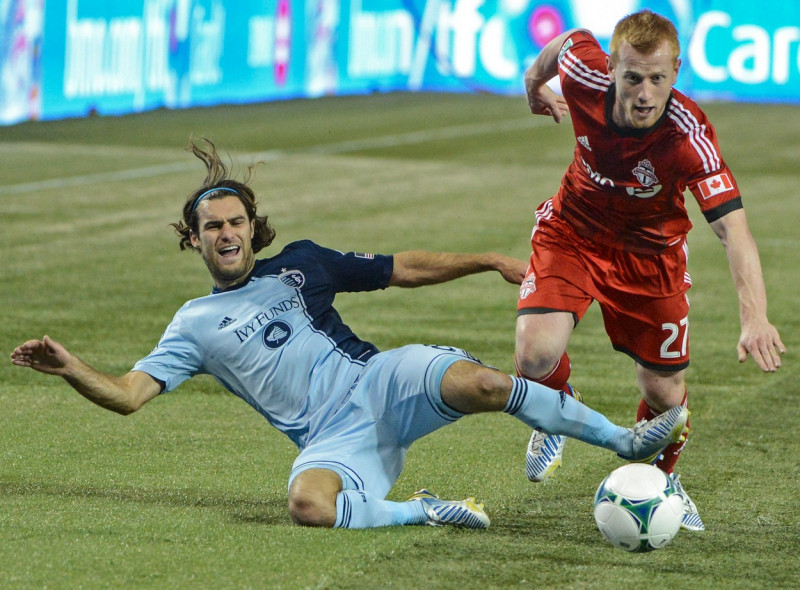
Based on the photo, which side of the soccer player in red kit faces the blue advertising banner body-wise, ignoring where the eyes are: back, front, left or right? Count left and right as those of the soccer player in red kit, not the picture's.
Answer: back

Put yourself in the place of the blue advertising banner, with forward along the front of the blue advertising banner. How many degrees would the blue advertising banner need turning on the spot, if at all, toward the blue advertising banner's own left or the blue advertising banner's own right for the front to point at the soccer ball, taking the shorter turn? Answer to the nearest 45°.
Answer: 0° — it already faces it

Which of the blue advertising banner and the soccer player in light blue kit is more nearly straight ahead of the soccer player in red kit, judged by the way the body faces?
the soccer player in light blue kit

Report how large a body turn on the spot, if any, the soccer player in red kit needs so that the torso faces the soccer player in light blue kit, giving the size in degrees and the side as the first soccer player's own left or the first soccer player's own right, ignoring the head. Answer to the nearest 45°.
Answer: approximately 45° to the first soccer player's own right

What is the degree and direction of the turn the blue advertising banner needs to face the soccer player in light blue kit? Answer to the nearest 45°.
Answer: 0° — it already faces them

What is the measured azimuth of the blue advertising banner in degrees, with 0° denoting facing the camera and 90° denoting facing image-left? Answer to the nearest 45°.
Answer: approximately 0°

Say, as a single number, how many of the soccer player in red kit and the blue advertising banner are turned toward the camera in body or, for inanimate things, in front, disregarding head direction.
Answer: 2
